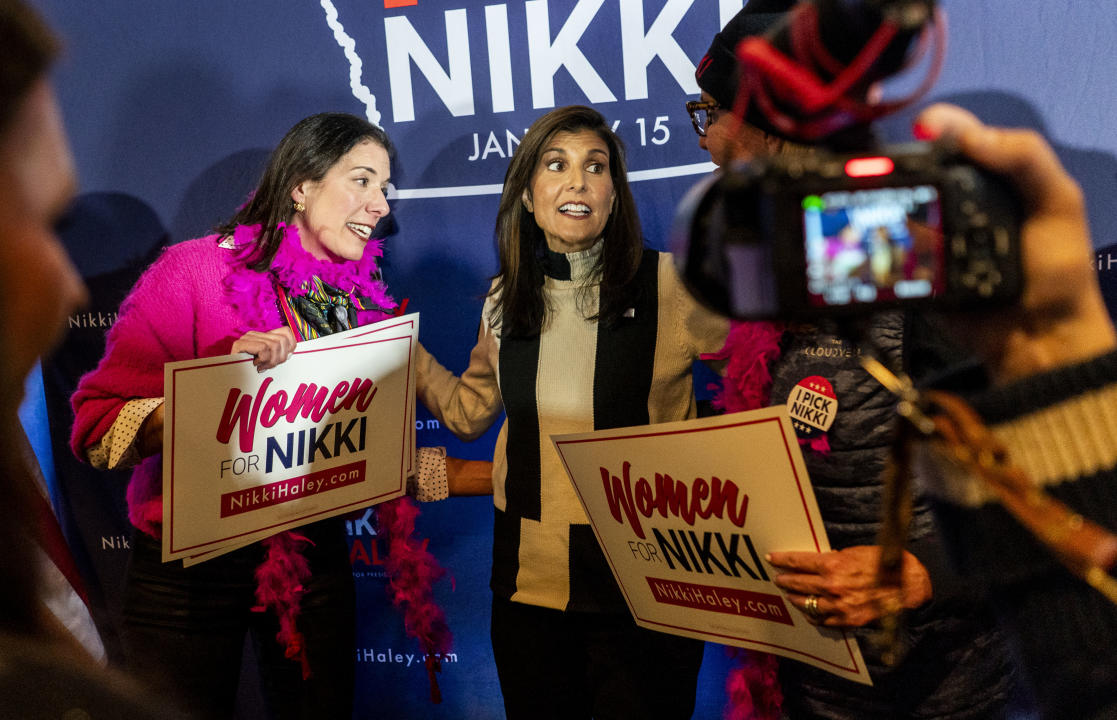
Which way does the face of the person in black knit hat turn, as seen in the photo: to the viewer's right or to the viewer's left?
to the viewer's left

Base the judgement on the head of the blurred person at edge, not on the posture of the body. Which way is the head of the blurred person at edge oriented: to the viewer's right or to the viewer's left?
to the viewer's right

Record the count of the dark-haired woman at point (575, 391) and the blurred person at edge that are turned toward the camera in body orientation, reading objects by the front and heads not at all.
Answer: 1

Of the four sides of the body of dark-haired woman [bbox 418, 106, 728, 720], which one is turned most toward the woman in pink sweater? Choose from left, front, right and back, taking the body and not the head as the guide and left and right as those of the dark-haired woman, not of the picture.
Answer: right

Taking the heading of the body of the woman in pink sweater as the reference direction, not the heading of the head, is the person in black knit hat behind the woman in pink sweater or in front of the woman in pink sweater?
in front

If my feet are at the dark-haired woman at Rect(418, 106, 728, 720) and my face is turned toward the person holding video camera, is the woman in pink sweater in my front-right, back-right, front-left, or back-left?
back-right

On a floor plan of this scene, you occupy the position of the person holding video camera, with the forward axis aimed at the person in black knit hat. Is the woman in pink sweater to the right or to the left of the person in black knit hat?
left

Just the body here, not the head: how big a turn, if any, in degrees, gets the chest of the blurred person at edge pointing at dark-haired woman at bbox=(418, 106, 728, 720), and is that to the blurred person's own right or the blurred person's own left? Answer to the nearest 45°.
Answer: approximately 45° to the blurred person's own left

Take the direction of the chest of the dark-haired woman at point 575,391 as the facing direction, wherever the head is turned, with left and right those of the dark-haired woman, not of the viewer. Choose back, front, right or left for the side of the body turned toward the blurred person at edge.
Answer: front

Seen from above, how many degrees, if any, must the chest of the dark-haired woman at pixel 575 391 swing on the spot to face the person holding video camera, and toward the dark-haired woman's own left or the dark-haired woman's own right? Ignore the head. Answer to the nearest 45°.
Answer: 0° — they already face them

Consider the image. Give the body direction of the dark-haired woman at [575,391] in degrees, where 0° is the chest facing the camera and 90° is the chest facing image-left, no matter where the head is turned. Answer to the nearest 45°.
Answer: approximately 0°

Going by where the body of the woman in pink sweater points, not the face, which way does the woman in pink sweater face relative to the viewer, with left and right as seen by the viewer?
facing the viewer and to the right of the viewer

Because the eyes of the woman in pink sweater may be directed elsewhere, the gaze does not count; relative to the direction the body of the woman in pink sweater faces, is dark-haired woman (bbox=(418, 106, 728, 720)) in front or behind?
in front

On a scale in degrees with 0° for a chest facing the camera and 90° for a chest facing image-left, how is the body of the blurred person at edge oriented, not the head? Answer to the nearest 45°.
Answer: approximately 270°
